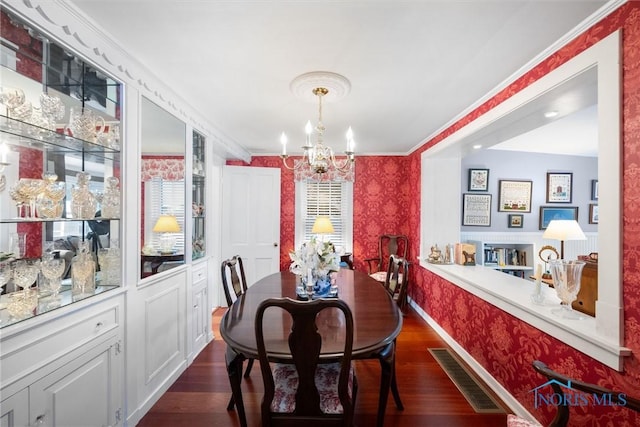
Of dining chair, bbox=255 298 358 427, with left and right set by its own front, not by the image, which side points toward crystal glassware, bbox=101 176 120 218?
left

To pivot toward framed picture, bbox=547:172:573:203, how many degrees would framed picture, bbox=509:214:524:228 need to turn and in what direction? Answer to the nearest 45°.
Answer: approximately 135° to its left

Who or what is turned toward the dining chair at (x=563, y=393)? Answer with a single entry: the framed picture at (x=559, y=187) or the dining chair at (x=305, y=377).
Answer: the framed picture

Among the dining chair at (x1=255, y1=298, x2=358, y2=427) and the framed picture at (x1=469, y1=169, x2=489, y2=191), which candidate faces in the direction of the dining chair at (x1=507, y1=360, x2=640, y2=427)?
the framed picture

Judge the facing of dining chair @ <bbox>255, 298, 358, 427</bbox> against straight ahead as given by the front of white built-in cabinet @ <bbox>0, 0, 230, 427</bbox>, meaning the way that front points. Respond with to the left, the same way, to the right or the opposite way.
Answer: to the left

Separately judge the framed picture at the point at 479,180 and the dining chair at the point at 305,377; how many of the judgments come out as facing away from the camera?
1

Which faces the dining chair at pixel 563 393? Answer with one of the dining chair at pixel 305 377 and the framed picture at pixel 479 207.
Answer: the framed picture

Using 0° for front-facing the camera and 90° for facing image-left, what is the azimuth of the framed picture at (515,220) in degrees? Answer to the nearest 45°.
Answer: approximately 0°

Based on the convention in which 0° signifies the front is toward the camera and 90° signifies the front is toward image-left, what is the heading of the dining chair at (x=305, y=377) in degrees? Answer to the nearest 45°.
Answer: approximately 180°

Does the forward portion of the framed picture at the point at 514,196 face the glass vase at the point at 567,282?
yes
